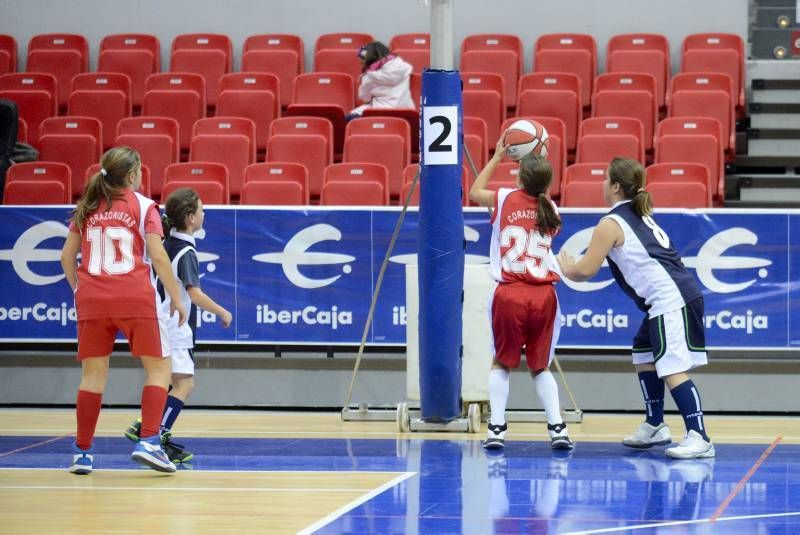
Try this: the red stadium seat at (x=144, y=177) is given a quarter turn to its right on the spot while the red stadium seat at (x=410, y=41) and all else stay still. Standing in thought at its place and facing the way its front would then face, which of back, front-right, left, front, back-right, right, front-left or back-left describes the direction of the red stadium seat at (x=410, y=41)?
back-right

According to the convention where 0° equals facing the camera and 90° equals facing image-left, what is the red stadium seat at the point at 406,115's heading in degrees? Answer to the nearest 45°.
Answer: approximately 0°

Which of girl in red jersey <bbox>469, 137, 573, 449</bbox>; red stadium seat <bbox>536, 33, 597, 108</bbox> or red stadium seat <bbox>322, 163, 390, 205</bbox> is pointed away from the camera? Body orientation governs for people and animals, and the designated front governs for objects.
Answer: the girl in red jersey

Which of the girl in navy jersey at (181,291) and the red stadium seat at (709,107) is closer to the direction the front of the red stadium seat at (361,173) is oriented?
the girl in navy jersey

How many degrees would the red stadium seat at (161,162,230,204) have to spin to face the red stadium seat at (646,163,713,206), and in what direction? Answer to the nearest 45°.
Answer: approximately 90° to its left

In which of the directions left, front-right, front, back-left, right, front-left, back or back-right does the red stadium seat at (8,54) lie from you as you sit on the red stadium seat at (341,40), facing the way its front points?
right

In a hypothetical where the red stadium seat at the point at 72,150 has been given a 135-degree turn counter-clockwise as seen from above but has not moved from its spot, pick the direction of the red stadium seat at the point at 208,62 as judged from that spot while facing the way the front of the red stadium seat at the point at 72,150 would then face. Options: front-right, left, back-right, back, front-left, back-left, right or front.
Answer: front

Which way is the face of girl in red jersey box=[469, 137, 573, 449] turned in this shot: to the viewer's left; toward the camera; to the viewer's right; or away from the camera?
away from the camera

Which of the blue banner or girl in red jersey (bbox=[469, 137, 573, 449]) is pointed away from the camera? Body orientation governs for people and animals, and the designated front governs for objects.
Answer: the girl in red jersey

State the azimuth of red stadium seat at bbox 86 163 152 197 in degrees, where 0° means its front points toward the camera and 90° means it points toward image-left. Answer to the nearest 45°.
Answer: approximately 0°

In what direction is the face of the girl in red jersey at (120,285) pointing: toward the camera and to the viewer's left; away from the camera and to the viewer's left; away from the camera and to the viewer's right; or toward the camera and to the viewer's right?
away from the camera and to the viewer's right

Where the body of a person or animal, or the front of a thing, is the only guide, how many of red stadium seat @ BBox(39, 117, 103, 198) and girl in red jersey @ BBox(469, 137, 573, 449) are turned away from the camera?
1
